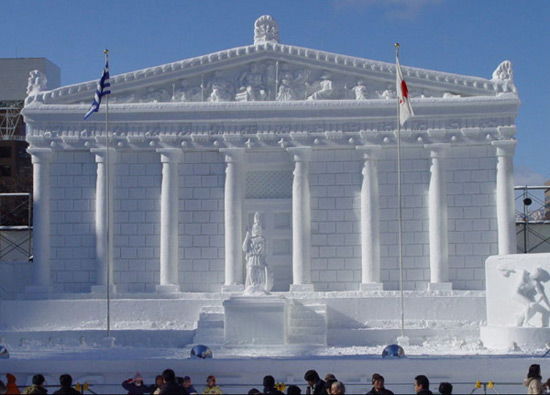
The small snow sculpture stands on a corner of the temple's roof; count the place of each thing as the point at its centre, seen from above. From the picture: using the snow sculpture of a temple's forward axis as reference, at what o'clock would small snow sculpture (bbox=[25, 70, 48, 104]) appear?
The small snow sculpture is roughly at 3 o'clock from the snow sculpture of a temple.

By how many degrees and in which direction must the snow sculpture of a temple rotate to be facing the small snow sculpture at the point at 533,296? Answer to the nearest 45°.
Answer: approximately 45° to its left

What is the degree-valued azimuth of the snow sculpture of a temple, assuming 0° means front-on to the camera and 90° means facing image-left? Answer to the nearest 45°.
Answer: approximately 0°
